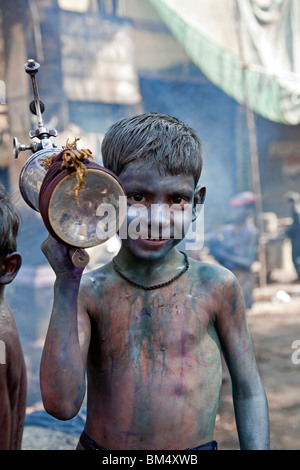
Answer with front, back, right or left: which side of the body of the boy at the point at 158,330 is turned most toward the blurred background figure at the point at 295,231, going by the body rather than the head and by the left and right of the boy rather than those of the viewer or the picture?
back

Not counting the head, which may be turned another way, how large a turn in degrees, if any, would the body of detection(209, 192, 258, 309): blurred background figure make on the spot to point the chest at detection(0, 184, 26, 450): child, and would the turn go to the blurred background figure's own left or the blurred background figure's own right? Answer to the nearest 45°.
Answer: approximately 45° to the blurred background figure's own left

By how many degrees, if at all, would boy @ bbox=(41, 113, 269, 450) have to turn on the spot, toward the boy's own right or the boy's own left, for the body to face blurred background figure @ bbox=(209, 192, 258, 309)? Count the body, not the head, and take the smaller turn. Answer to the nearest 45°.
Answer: approximately 180°

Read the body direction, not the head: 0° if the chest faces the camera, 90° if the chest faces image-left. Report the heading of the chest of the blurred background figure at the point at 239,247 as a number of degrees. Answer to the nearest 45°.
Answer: approximately 45°

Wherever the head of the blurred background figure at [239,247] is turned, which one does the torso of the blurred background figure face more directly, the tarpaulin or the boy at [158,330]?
the boy

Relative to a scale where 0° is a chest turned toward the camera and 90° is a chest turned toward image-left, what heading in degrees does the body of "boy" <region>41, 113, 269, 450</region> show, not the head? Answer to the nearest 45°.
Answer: approximately 0°

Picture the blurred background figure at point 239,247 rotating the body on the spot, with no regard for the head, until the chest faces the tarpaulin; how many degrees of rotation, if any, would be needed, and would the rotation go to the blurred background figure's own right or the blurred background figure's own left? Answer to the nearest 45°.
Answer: approximately 135° to the blurred background figure's own right
